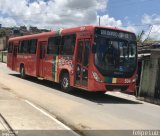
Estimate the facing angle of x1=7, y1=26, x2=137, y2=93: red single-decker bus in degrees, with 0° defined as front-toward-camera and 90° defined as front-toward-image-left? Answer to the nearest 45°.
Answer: approximately 315°
